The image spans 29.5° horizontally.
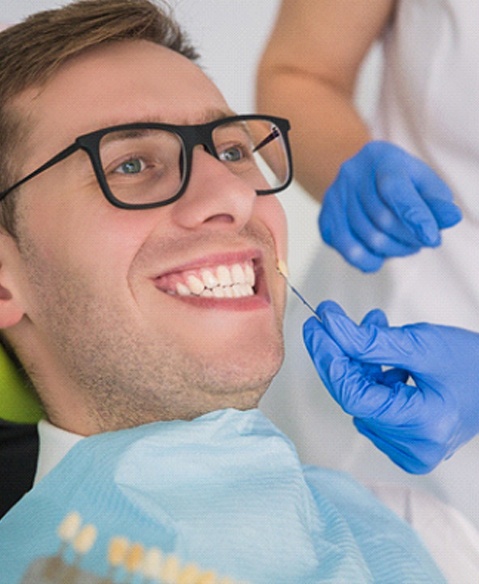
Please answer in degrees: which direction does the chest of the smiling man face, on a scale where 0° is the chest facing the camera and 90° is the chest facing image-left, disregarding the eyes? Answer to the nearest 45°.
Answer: approximately 315°
